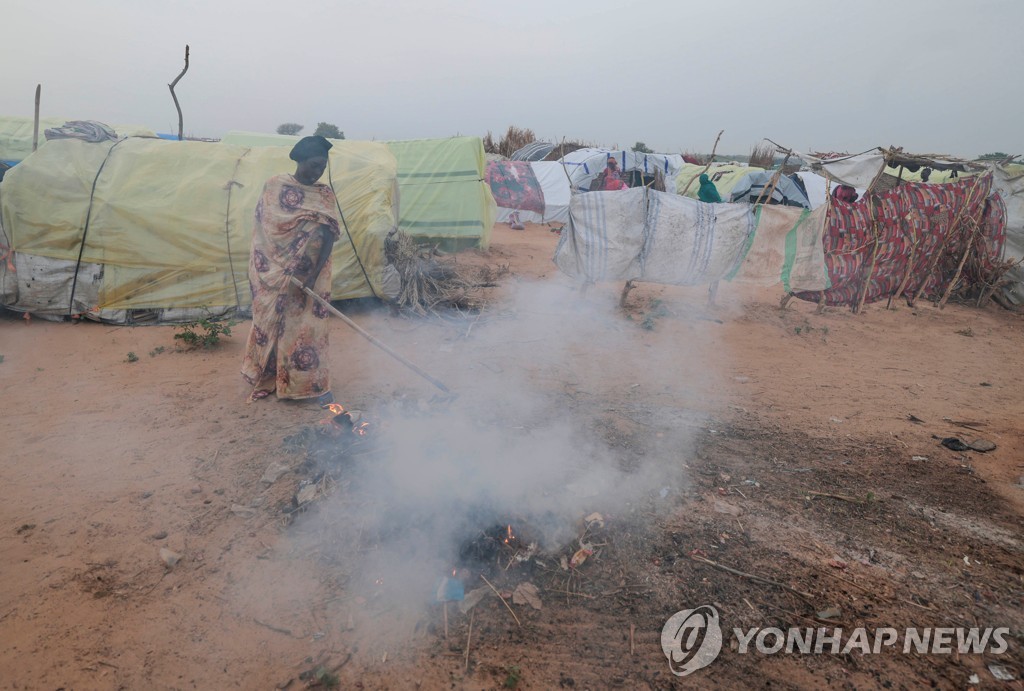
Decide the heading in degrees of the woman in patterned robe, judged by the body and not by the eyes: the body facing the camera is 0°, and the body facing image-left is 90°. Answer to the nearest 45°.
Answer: approximately 315°

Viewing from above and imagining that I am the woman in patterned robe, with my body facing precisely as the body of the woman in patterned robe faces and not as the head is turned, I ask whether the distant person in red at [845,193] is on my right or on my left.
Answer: on my left

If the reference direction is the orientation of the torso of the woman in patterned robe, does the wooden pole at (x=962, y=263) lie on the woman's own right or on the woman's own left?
on the woman's own left

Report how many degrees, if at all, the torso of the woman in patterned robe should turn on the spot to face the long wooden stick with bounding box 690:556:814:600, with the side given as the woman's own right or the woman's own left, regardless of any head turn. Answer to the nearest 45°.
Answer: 0° — they already face it

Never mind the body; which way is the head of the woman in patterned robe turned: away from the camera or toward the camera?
toward the camera

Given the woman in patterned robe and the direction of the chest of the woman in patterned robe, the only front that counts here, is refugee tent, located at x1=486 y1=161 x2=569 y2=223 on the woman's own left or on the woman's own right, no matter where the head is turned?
on the woman's own left

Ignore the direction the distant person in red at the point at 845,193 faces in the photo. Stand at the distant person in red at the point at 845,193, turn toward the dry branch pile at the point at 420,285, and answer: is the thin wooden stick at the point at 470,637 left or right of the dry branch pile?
left

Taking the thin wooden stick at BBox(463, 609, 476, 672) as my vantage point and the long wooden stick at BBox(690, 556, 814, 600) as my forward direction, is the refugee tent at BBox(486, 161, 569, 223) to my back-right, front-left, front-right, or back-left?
front-left
